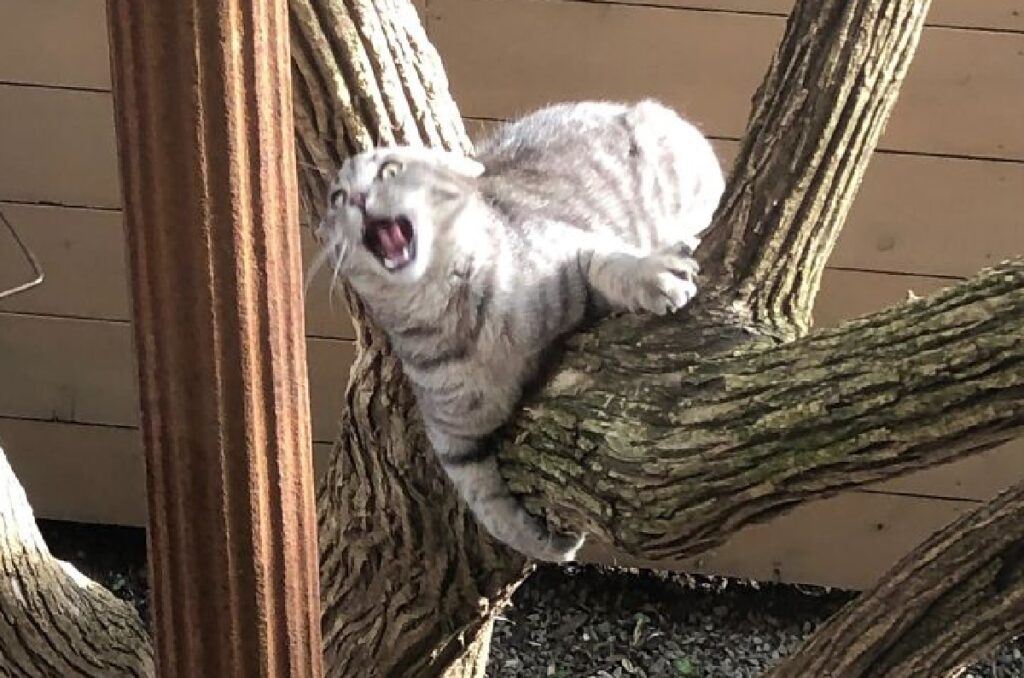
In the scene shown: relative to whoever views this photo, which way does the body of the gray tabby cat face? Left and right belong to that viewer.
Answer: facing the viewer and to the left of the viewer

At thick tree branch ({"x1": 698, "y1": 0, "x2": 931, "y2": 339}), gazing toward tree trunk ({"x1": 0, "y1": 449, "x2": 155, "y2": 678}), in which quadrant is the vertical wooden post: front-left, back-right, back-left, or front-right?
front-left
